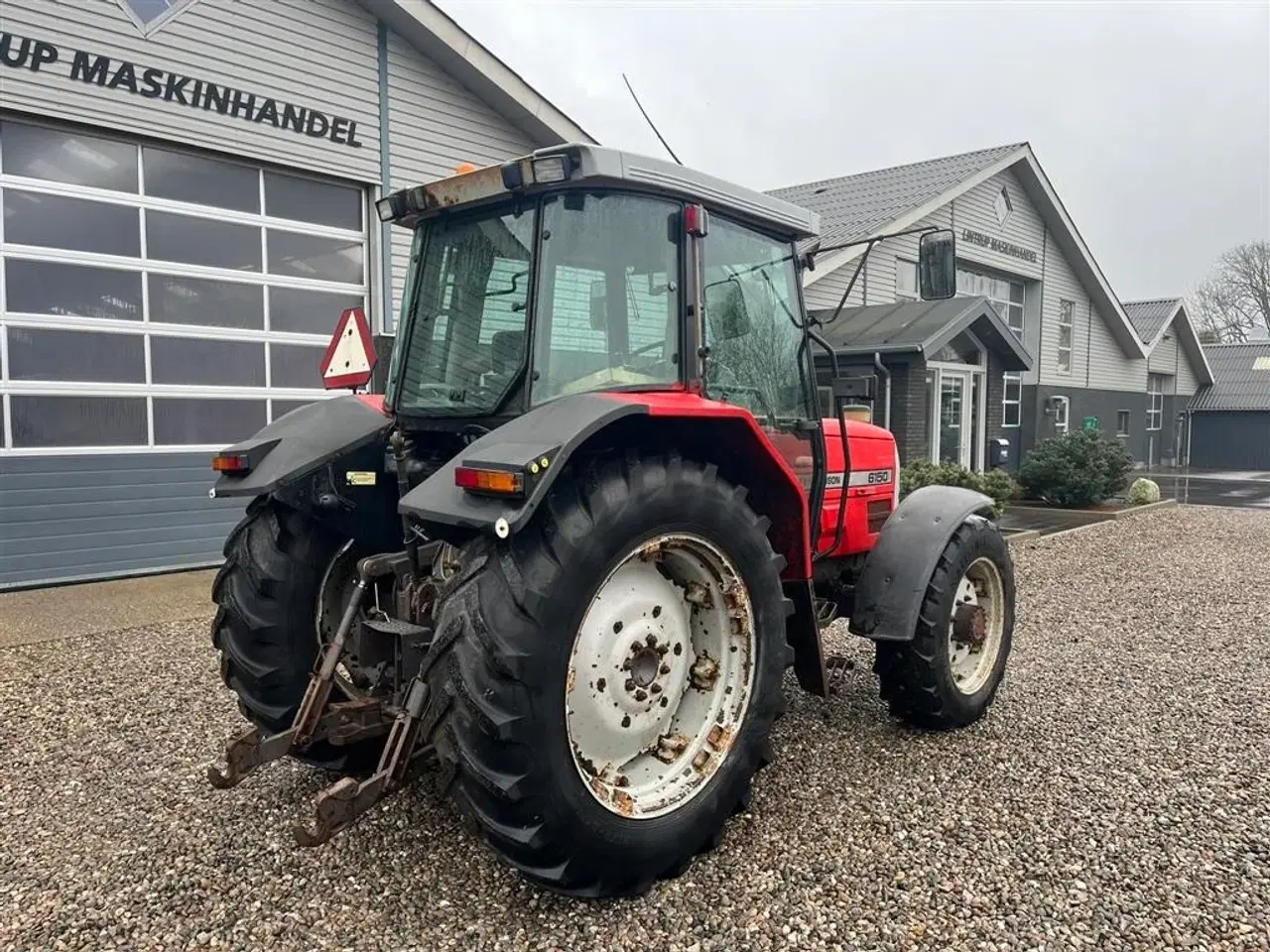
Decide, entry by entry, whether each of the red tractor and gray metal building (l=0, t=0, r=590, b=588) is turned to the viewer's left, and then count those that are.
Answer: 0

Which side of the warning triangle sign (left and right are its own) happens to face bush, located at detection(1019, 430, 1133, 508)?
back

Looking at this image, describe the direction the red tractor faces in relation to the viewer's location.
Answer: facing away from the viewer and to the right of the viewer

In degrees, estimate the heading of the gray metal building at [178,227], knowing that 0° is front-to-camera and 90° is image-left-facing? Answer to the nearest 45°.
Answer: approximately 315°

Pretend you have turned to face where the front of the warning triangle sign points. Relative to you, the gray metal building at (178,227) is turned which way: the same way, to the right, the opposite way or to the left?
to the left

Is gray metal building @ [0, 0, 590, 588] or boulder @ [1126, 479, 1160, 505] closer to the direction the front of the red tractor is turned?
the boulder

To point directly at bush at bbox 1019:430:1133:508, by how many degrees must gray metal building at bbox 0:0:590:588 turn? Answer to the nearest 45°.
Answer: approximately 45° to its left

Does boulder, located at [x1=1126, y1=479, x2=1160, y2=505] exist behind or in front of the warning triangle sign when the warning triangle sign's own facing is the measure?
behind

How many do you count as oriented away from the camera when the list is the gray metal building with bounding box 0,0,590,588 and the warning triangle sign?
0

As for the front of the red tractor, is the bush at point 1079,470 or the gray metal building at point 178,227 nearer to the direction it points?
the bush

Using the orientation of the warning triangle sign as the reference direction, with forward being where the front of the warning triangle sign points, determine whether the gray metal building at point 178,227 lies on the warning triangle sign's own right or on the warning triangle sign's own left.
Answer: on the warning triangle sign's own right

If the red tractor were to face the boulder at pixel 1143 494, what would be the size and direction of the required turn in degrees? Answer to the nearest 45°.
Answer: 0° — it already faces it
